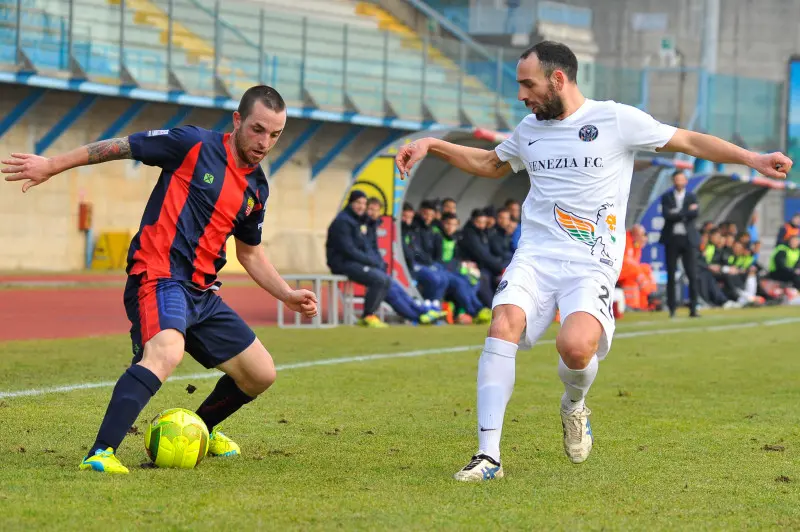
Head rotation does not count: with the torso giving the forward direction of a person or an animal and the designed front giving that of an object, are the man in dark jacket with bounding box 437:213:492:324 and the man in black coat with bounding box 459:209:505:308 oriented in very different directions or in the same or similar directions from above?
same or similar directions

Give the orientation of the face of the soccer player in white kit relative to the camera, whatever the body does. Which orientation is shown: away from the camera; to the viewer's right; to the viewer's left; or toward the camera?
to the viewer's left

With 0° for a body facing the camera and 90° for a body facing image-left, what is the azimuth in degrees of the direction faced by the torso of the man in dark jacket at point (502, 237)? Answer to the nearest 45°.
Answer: approximately 315°

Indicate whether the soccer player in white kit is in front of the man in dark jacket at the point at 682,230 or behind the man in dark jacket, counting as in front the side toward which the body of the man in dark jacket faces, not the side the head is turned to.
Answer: in front

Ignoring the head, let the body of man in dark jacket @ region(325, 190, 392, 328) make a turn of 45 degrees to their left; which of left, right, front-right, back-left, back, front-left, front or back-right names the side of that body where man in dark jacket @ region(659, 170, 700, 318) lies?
front-left

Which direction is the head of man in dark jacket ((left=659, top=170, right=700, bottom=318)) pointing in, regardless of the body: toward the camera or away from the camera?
toward the camera

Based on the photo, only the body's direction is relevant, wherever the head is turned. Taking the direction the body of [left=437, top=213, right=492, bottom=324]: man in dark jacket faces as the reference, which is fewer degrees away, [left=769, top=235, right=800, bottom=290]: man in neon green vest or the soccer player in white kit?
the soccer player in white kit

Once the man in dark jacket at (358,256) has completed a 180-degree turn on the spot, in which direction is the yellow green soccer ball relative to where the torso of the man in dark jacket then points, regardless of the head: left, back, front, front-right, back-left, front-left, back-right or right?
back-left

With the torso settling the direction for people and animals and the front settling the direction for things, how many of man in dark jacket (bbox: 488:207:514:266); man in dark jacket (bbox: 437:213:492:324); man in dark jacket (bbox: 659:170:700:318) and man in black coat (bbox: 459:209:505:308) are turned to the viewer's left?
0

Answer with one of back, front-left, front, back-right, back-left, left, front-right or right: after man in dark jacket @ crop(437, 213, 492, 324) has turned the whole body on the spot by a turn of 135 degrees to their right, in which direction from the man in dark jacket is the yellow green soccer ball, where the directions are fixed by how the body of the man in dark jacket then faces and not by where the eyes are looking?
left

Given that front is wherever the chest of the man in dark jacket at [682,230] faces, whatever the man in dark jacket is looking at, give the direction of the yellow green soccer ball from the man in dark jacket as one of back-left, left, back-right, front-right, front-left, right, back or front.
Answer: front

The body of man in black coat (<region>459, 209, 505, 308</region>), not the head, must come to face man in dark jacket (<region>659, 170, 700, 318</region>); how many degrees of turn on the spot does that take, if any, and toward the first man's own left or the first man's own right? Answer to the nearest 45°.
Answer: approximately 90° to the first man's own left

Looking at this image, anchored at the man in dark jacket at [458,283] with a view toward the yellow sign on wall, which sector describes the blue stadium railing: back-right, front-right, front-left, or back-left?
front-right

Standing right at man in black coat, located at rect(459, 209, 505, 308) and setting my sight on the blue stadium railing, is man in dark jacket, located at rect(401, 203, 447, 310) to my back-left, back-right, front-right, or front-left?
back-left

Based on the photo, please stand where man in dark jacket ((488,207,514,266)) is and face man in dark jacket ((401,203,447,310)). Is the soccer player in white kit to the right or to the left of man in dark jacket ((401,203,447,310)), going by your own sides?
left

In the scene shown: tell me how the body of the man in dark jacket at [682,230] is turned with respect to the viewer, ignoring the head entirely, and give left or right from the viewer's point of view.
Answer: facing the viewer
